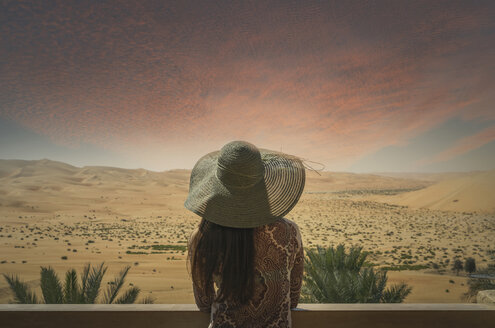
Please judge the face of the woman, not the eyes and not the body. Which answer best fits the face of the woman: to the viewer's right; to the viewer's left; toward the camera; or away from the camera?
away from the camera

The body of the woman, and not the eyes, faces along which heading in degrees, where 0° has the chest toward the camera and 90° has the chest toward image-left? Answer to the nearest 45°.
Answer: approximately 180°
